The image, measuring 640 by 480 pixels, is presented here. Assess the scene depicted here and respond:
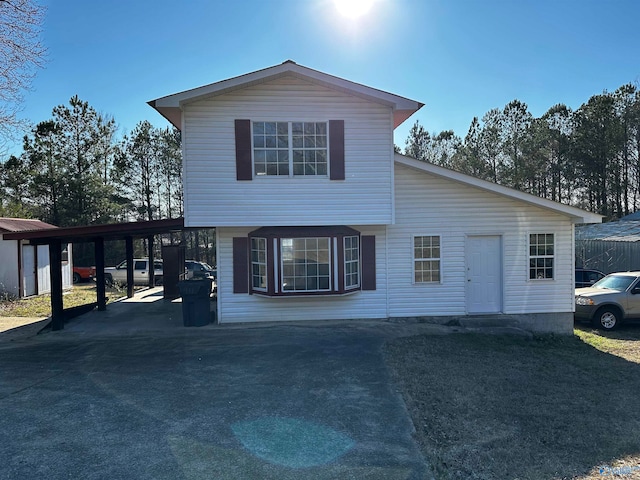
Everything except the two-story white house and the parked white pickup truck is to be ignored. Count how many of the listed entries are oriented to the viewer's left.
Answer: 1

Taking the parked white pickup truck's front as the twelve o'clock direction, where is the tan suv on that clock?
The tan suv is roughly at 8 o'clock from the parked white pickup truck.

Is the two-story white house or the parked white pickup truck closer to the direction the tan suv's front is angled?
the two-story white house

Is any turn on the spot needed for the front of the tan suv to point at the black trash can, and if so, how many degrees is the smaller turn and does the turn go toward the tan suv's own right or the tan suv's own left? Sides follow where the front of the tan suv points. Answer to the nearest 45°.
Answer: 0° — it already faces it

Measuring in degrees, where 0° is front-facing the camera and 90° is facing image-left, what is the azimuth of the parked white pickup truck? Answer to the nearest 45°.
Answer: approximately 90°

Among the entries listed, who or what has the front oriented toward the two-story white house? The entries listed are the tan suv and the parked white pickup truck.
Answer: the tan suv

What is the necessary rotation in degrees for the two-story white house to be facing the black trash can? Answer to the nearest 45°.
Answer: approximately 90° to its right

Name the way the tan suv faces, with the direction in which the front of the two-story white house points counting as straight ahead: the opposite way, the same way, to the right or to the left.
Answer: to the right

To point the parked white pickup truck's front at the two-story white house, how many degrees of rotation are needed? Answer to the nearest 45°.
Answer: approximately 90° to its left

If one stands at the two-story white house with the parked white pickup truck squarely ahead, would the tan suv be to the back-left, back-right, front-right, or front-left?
back-right

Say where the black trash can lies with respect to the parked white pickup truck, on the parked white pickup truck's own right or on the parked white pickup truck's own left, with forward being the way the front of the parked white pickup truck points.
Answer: on the parked white pickup truck's own left

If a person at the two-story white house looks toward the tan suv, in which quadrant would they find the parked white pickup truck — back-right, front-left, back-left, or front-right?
back-left
